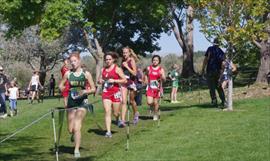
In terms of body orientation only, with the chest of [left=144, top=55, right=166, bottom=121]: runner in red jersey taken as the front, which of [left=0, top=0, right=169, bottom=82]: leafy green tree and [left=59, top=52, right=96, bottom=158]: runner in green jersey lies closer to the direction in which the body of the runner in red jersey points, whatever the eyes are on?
the runner in green jersey

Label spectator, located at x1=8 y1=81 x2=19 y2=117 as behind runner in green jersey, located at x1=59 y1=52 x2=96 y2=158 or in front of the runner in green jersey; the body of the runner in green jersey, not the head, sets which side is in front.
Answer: behind

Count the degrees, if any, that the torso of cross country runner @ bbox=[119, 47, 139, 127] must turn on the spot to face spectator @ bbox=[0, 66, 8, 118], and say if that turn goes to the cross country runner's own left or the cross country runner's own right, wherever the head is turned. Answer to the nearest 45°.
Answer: approximately 90° to the cross country runner's own right

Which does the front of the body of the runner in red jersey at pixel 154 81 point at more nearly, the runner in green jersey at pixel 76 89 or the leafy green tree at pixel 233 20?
the runner in green jersey

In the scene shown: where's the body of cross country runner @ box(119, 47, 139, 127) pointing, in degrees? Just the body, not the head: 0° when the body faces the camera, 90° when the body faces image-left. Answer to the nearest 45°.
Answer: approximately 45°

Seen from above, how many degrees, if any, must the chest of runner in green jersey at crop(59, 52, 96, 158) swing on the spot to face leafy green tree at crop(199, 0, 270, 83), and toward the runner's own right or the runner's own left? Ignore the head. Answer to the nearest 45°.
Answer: approximately 135° to the runner's own left

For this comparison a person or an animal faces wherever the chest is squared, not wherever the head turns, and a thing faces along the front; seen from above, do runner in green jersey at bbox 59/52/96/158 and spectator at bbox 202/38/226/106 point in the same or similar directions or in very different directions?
very different directions
